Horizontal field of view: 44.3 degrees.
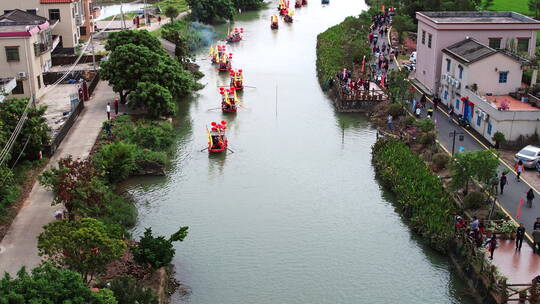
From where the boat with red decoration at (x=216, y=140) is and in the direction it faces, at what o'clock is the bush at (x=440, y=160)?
The bush is roughly at 10 o'clock from the boat with red decoration.

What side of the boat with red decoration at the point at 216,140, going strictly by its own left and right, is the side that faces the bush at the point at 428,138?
left

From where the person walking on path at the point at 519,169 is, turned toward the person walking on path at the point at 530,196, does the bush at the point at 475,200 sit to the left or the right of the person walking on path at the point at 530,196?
right

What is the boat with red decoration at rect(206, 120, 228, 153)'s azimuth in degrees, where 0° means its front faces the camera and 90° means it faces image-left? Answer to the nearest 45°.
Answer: approximately 0°

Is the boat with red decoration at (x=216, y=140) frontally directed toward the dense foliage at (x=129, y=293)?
yes

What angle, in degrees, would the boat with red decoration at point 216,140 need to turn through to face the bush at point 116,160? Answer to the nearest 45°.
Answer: approximately 45° to its right

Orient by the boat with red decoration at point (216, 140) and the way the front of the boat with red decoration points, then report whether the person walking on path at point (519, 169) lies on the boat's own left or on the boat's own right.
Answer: on the boat's own left

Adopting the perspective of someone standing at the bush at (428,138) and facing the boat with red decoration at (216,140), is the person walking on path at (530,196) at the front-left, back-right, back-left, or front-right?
back-left

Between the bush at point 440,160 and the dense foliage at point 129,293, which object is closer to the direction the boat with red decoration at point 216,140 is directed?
the dense foliage

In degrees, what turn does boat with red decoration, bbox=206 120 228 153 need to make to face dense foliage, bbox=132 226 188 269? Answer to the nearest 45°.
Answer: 0° — it already faces it

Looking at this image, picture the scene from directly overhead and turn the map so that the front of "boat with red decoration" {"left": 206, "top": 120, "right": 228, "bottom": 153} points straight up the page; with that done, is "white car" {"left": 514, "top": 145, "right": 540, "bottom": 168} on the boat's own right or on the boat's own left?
on the boat's own left
